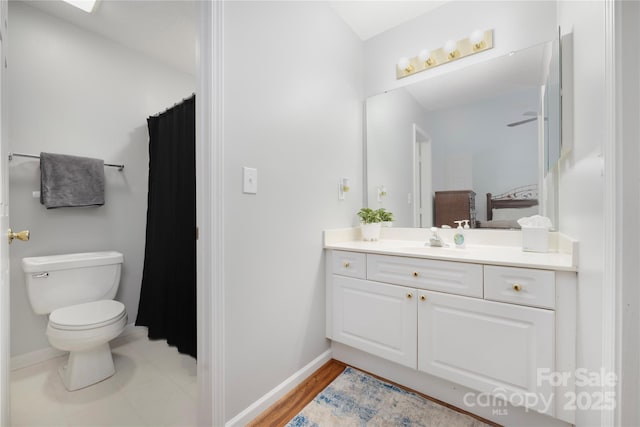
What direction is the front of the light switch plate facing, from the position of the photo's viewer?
facing the viewer and to the right of the viewer

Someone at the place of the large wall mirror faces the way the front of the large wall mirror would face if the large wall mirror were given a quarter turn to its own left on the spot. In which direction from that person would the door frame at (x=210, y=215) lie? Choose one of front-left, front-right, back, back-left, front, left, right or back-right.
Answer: right

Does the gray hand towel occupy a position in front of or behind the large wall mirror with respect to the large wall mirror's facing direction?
in front

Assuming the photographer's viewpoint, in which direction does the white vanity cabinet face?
facing the viewer and to the left of the viewer

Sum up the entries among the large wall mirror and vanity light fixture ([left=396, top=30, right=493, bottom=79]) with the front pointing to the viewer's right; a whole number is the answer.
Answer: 0

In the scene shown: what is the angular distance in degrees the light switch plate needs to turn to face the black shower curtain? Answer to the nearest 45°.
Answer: approximately 180°

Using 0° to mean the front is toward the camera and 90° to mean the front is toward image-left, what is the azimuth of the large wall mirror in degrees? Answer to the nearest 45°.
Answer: approximately 45°

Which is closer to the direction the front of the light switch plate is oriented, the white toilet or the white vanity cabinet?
the white vanity cabinet

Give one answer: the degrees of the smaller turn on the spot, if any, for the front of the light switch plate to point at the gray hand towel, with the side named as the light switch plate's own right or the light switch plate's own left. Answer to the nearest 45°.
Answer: approximately 180°

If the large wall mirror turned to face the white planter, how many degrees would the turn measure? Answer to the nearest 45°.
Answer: approximately 45° to its right
